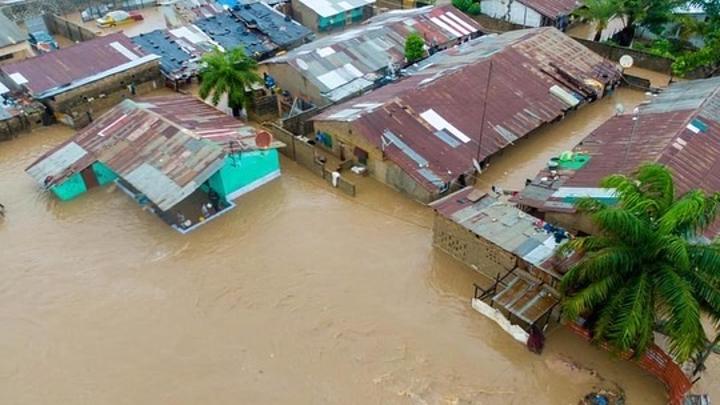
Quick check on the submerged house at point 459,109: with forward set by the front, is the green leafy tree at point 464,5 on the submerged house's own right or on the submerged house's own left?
on the submerged house's own right

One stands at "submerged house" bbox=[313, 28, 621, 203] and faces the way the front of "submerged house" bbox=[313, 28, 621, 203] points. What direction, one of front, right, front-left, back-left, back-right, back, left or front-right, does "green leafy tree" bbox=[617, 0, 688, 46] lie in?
back

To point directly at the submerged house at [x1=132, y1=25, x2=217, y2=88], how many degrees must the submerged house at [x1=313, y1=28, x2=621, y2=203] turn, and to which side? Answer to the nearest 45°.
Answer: approximately 45° to its right

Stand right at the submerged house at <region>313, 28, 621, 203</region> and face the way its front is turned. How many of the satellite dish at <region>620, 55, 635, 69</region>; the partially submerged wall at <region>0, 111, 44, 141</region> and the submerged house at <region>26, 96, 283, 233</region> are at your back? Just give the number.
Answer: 1

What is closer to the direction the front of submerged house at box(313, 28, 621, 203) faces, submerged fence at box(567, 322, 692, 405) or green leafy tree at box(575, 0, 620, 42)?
the submerged fence

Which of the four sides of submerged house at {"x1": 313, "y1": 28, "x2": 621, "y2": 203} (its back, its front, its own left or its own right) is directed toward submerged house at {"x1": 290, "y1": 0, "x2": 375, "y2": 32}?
right

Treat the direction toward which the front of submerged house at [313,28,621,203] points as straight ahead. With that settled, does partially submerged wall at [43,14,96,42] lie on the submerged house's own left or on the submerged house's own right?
on the submerged house's own right

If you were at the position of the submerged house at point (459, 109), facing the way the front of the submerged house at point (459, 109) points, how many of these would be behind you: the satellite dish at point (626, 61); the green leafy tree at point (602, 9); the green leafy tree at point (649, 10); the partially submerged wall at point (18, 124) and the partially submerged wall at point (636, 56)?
4

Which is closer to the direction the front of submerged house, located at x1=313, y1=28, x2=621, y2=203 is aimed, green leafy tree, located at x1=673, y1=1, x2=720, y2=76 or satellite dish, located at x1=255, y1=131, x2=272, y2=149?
the satellite dish

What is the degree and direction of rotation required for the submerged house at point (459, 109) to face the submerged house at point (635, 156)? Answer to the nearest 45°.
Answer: approximately 90° to its left

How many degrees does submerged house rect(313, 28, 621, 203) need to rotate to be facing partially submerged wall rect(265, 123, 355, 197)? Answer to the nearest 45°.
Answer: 0° — it already faces it

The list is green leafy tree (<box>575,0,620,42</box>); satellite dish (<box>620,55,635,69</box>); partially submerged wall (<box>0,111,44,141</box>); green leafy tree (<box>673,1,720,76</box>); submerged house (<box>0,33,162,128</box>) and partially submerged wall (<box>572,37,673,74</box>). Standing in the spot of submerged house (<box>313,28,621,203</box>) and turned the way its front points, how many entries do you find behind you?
4

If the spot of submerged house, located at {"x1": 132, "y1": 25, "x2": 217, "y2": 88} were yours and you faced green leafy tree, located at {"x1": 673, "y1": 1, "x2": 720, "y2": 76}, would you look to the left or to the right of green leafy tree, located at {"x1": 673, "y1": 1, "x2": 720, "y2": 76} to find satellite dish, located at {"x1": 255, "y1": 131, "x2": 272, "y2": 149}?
right

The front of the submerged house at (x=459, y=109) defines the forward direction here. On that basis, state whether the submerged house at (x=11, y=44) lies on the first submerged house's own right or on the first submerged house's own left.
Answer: on the first submerged house's own right

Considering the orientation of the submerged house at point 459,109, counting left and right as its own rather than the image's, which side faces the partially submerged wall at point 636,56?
back

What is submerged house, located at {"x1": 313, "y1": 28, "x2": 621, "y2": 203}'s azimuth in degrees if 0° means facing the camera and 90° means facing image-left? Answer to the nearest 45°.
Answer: approximately 45°

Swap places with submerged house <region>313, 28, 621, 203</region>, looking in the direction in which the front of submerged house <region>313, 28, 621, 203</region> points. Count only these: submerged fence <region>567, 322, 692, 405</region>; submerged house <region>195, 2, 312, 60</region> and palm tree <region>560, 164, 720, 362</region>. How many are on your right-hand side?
1

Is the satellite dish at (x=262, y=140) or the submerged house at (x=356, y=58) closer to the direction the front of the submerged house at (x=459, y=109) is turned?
the satellite dish

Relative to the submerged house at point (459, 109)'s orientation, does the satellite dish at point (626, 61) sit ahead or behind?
behind

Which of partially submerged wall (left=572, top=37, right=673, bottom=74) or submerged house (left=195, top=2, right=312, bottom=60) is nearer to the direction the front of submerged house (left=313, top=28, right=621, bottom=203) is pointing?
the submerged house

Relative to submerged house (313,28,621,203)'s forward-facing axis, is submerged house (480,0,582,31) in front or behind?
behind

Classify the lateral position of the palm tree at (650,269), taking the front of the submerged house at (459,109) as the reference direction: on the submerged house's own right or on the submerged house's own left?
on the submerged house's own left
